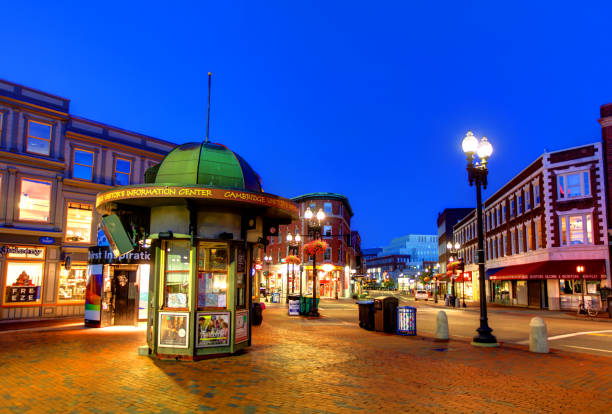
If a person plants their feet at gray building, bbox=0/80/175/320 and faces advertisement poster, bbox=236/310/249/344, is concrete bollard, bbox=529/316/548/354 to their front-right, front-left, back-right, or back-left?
front-left

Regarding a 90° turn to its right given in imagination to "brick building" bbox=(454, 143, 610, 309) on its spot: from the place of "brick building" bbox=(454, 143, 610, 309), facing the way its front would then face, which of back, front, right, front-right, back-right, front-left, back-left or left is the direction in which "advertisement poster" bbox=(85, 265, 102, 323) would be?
left

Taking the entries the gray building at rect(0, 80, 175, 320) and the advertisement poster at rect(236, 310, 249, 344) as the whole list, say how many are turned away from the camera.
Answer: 0

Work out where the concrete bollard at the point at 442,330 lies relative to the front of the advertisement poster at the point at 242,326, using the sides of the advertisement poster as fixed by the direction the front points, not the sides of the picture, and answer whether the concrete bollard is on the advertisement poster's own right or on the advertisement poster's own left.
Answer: on the advertisement poster's own left

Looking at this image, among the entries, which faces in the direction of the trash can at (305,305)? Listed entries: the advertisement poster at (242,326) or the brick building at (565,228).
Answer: the brick building

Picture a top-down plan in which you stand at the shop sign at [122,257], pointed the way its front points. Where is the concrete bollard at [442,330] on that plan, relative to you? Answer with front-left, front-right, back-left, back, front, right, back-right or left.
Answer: front-left

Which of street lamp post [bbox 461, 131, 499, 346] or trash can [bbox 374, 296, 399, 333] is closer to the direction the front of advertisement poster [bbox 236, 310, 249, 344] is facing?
the street lamp post

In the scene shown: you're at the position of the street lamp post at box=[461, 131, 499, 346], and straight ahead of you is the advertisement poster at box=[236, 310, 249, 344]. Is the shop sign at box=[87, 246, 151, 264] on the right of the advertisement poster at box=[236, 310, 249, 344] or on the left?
right

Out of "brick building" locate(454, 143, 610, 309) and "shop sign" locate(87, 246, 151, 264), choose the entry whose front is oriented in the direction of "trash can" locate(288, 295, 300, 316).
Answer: the brick building

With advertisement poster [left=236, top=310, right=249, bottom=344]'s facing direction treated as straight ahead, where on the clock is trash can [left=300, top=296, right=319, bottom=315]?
The trash can is roughly at 8 o'clock from the advertisement poster.

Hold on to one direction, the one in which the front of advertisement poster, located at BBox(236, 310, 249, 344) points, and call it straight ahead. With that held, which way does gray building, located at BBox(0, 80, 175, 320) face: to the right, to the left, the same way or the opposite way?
the same way

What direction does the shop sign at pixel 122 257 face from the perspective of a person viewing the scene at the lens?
facing the viewer

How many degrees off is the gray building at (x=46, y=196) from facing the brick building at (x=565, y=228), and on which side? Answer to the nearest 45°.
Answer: approximately 45° to its left

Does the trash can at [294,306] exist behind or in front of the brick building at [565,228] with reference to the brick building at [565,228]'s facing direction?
in front

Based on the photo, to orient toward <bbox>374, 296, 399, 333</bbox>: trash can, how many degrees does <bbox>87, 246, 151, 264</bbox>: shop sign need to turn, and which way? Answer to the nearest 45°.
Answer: approximately 45° to its left

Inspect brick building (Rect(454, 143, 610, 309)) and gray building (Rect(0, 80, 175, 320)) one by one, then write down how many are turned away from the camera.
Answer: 0

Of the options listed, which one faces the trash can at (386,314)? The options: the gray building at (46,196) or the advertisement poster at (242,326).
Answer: the gray building

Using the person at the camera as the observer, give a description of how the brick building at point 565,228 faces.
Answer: facing the viewer and to the left of the viewer
